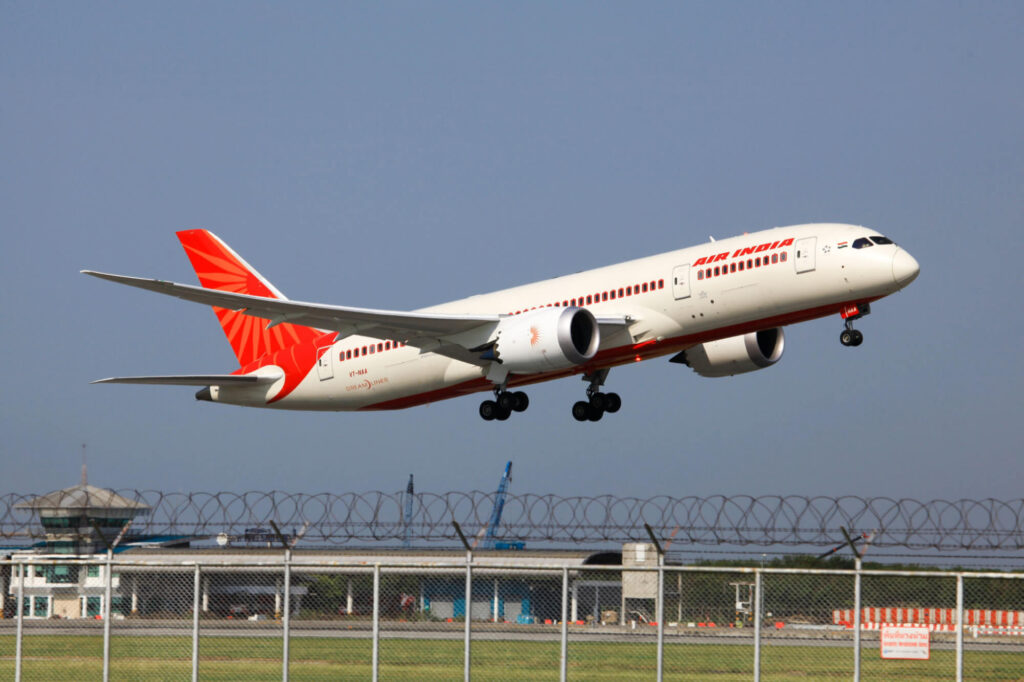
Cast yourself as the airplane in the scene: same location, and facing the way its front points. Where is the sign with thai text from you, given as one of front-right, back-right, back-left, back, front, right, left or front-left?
front-right

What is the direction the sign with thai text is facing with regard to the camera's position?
facing the viewer

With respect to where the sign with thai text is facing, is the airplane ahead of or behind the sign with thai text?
behind

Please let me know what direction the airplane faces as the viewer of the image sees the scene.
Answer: facing the viewer and to the right of the viewer

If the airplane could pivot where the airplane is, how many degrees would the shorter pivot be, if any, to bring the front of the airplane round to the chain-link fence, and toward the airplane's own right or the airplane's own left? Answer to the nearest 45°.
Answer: approximately 45° to the airplane's own right

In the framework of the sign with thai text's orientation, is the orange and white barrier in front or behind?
behind

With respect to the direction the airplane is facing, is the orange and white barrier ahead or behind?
ahead

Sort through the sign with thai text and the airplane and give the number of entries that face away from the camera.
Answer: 0
